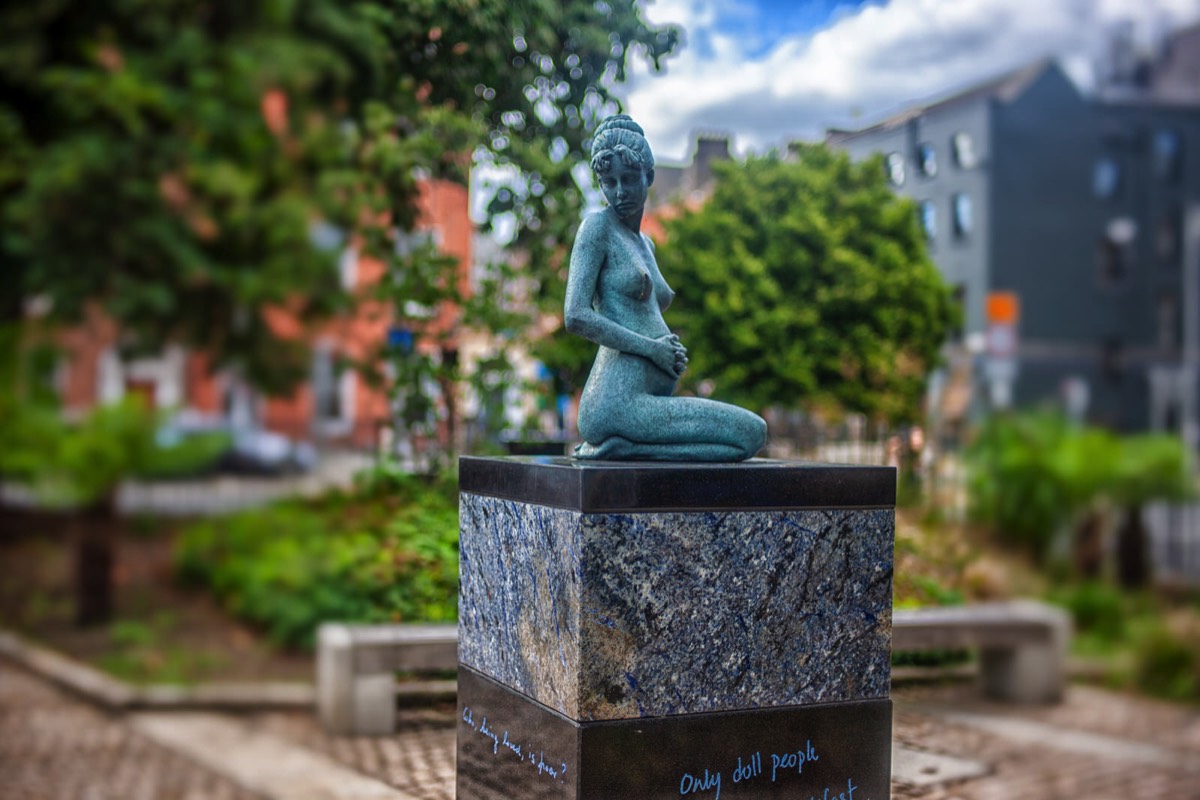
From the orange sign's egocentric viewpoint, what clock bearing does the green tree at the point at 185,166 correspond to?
The green tree is roughly at 2 o'clock from the orange sign.

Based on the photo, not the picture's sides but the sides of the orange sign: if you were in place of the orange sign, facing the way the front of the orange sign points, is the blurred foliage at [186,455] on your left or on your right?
on your right

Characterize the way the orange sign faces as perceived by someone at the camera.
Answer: facing the viewer

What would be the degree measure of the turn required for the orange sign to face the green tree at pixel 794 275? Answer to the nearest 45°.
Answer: approximately 45° to its right

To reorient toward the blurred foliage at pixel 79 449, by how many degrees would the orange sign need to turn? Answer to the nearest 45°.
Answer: approximately 45° to its right
